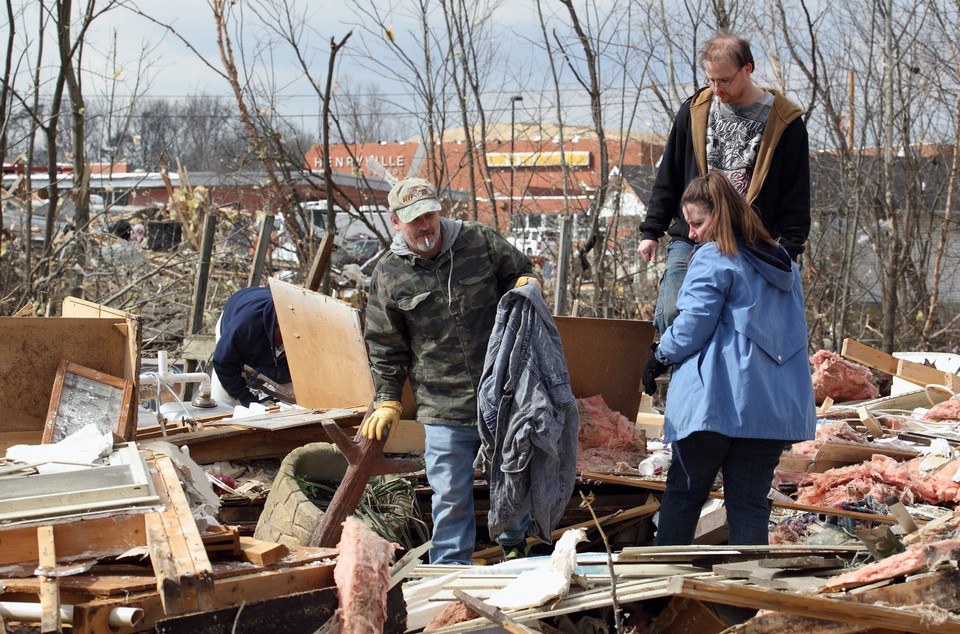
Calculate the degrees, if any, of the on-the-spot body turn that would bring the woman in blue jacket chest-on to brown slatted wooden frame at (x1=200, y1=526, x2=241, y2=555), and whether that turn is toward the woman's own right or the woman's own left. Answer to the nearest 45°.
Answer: approximately 90° to the woman's own left

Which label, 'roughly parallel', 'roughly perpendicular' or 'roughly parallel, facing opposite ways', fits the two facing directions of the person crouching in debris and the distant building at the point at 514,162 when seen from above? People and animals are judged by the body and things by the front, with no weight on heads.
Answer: roughly perpendicular

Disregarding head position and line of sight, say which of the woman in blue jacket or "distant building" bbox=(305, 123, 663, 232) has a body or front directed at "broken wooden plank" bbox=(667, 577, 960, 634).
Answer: the distant building

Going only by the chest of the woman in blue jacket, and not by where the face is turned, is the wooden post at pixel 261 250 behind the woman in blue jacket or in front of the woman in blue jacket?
in front

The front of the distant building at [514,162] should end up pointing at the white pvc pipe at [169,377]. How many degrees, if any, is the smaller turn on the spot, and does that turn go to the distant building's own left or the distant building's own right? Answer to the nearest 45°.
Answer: approximately 45° to the distant building's own right

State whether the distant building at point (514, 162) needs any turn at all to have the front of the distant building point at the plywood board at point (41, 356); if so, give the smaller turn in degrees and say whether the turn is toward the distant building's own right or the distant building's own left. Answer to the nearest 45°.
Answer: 0° — it already faces it

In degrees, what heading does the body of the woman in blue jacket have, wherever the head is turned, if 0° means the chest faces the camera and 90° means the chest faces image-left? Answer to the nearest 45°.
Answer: approximately 135°
